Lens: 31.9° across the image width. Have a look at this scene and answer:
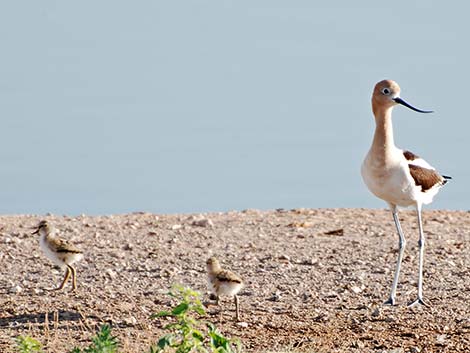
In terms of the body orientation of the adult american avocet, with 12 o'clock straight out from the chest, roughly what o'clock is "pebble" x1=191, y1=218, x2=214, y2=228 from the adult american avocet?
The pebble is roughly at 3 o'clock from the adult american avocet.

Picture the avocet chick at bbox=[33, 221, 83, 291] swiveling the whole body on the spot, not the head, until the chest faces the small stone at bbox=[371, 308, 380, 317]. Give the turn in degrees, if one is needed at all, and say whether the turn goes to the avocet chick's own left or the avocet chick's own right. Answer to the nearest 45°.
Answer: approximately 180°

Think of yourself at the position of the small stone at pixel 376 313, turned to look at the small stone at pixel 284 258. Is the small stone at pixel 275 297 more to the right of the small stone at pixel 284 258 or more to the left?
left

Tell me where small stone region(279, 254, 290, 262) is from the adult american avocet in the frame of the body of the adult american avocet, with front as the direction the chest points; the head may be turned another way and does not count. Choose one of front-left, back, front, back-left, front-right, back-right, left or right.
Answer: right

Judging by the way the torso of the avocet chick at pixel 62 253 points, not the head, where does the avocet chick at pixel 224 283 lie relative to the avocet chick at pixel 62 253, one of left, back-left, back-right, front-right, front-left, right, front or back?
back-left

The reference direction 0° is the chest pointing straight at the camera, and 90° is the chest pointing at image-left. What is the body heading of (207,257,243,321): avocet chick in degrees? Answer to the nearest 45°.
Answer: approximately 90°

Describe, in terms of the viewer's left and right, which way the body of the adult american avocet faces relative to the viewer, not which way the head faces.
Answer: facing the viewer and to the left of the viewer

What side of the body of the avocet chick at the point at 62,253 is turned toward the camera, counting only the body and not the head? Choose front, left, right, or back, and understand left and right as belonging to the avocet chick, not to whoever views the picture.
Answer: left

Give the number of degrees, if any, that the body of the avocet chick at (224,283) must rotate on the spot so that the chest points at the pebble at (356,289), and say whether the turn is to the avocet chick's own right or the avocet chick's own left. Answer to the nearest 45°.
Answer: approximately 135° to the avocet chick's own right

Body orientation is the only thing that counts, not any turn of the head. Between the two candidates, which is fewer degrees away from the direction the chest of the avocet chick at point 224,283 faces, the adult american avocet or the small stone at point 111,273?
the small stone

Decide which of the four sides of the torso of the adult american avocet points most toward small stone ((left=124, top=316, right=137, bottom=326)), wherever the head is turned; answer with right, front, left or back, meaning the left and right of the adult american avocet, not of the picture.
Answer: front

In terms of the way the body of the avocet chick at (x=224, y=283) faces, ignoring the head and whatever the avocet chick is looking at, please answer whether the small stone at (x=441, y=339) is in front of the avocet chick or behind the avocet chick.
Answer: behind

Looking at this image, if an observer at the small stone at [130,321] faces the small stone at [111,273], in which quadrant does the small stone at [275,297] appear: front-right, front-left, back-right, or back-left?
front-right

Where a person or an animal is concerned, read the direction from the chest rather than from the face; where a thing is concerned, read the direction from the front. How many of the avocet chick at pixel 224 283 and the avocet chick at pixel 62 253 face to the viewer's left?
2
